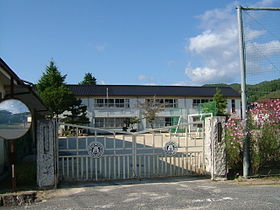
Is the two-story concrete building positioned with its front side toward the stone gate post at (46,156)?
yes

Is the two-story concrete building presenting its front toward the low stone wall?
yes

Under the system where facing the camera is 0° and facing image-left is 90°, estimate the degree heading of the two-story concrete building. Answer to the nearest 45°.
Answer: approximately 0°

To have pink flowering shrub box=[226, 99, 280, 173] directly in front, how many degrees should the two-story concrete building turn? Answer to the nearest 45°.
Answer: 0° — it already faces it

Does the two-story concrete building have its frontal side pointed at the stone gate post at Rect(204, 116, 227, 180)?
yes
